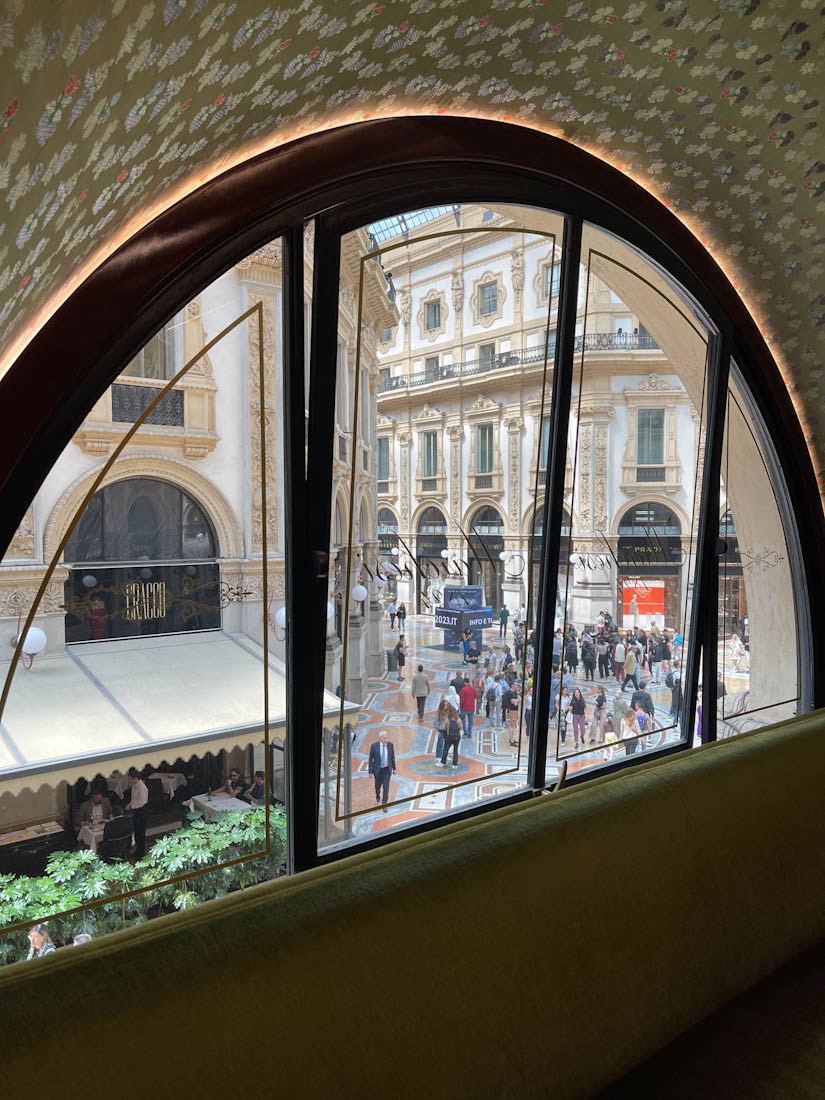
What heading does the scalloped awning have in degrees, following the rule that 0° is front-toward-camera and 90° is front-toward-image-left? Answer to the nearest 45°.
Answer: approximately 315°

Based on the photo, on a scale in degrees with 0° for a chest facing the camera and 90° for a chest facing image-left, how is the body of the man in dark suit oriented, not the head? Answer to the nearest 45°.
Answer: approximately 0°

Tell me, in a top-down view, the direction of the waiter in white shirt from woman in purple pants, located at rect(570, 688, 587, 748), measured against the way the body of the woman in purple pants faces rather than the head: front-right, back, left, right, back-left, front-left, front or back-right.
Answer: front-right

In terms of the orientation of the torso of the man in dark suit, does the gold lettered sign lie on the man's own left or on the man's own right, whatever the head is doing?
on the man's own right

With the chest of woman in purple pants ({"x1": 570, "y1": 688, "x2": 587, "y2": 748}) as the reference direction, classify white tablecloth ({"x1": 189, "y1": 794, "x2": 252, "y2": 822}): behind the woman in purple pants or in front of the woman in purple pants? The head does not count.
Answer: in front

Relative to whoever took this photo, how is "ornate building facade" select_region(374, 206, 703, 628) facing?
facing the viewer and to the left of the viewer

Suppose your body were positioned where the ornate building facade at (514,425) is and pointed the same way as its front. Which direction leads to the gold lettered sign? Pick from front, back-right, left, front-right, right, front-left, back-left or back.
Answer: front

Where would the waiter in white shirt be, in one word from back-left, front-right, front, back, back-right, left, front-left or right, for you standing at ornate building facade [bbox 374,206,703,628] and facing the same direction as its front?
front

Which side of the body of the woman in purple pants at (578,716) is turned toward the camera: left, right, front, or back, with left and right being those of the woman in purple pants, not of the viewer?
front

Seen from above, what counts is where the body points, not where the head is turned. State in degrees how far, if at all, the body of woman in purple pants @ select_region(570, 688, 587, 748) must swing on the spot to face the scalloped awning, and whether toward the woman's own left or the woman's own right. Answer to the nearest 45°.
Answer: approximately 45° to the woman's own right
